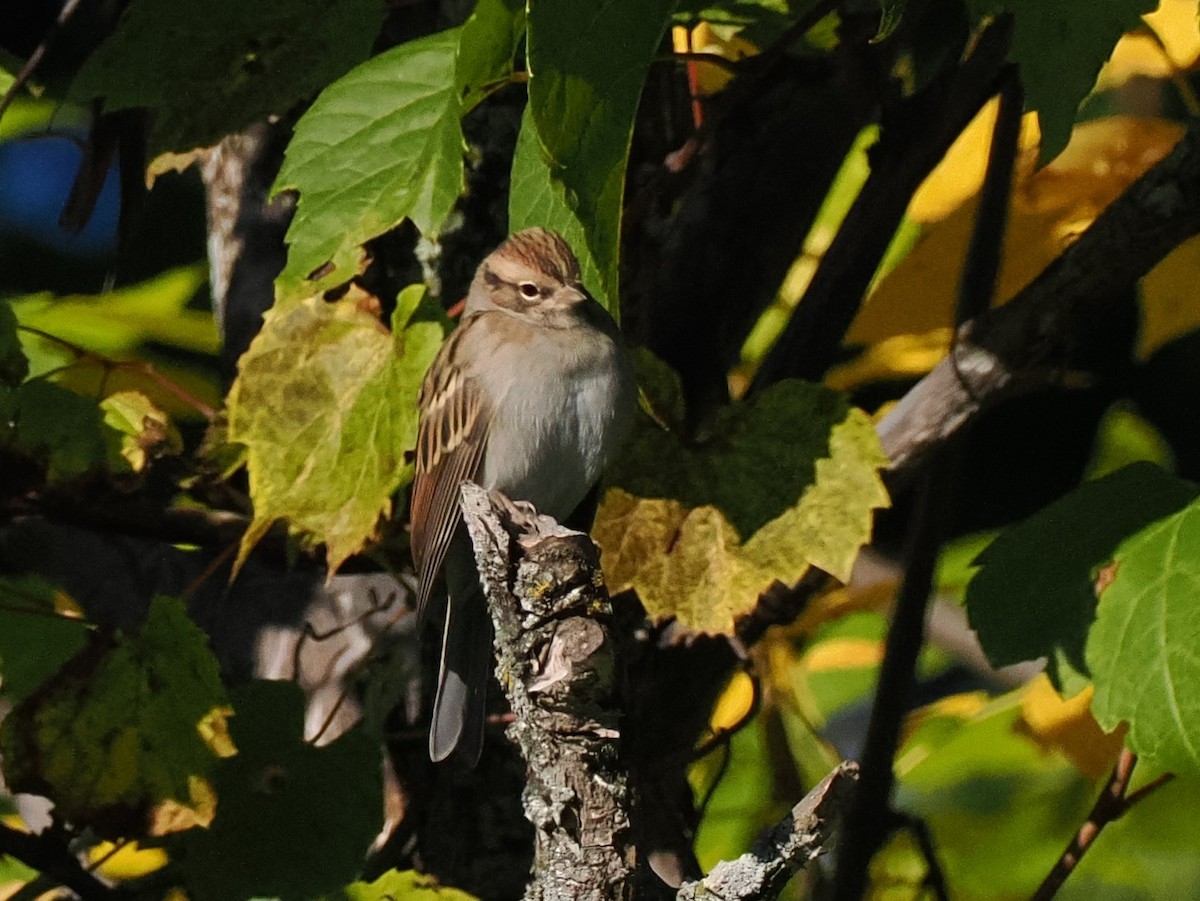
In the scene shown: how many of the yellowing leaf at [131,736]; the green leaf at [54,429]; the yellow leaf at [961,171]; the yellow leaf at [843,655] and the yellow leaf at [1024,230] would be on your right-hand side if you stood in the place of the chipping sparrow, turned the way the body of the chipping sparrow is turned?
2

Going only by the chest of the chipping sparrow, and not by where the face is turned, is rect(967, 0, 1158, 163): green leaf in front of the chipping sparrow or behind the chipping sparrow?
in front

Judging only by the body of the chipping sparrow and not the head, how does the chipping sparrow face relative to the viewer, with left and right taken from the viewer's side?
facing the viewer and to the right of the viewer

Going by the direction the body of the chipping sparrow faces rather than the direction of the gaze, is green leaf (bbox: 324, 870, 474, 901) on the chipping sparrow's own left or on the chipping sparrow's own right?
on the chipping sparrow's own right

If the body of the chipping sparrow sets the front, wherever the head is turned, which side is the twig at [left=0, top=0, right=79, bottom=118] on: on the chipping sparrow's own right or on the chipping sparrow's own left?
on the chipping sparrow's own right

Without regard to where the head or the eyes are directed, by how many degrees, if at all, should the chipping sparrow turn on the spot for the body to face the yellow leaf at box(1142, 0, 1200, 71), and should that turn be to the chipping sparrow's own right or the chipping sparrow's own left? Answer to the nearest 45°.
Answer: approximately 45° to the chipping sparrow's own left

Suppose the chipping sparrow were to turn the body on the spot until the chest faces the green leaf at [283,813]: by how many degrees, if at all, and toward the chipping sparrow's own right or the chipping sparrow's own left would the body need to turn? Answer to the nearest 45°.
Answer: approximately 45° to the chipping sparrow's own right
